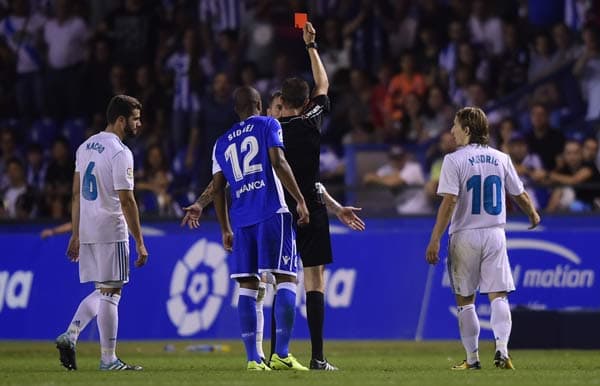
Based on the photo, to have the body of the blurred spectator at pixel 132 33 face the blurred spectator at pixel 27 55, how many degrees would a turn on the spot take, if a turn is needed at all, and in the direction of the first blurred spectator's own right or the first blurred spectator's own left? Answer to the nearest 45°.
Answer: approximately 90° to the first blurred spectator's own right

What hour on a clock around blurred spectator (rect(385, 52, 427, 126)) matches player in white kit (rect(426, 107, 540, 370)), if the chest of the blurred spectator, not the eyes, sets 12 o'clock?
The player in white kit is roughly at 12 o'clock from the blurred spectator.

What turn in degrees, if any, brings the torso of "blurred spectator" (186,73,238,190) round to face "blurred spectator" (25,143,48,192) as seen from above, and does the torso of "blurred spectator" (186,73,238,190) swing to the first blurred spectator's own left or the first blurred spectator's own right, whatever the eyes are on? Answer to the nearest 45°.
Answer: approximately 90° to the first blurred spectator's own right

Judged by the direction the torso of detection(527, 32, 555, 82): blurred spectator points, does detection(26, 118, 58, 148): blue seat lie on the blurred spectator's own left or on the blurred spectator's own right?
on the blurred spectator's own right

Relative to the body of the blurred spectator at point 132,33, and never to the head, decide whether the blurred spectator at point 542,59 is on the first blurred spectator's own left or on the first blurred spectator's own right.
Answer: on the first blurred spectator's own left
